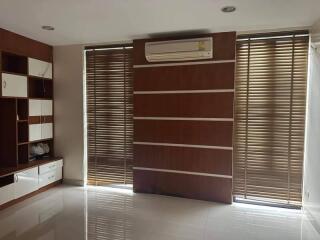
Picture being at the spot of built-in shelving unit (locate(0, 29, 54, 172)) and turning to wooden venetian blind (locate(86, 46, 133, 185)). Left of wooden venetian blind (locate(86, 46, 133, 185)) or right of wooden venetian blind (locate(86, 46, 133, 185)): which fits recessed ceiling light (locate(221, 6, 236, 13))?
right

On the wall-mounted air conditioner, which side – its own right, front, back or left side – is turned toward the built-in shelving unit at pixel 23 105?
right

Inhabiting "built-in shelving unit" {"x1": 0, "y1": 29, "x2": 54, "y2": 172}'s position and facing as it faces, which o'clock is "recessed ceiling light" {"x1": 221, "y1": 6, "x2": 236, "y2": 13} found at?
The recessed ceiling light is roughly at 12 o'clock from the built-in shelving unit.

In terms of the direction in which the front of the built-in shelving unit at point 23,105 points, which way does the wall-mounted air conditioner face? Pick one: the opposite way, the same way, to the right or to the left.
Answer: to the right

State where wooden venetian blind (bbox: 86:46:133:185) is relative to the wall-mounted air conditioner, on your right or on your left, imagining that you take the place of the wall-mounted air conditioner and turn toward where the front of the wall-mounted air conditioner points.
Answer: on your right

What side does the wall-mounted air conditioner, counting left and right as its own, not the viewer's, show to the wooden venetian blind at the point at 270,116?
left

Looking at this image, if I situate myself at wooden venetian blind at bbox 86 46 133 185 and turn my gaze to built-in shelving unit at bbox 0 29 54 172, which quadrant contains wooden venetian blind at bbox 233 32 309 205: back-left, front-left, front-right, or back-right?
back-left

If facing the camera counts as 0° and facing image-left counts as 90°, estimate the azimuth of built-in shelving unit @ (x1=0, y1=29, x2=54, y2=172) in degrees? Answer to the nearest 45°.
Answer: approximately 315°
